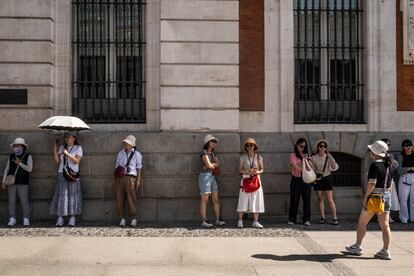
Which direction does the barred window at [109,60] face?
toward the camera

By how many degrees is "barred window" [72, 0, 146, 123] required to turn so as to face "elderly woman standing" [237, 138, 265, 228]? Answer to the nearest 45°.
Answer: approximately 45° to its left

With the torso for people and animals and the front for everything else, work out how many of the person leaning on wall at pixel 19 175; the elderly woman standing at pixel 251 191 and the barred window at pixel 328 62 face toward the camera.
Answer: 3

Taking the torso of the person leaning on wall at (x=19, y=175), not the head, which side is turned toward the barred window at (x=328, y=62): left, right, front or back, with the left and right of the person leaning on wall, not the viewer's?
left

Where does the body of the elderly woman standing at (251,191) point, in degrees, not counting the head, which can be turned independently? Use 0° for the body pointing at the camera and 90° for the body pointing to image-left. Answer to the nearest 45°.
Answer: approximately 0°

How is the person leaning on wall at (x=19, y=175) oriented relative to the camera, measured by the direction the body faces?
toward the camera

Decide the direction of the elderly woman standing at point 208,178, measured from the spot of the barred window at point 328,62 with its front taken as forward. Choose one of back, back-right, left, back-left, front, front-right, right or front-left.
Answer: front-right

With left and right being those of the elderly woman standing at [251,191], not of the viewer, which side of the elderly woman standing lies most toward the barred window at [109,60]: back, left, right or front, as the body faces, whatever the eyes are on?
right

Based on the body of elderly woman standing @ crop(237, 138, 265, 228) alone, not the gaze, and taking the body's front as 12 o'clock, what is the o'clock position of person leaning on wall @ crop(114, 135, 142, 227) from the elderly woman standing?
The person leaning on wall is roughly at 3 o'clock from the elderly woman standing.

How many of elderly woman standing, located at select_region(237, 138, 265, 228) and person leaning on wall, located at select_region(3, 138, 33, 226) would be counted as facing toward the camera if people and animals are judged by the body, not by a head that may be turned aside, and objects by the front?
2
